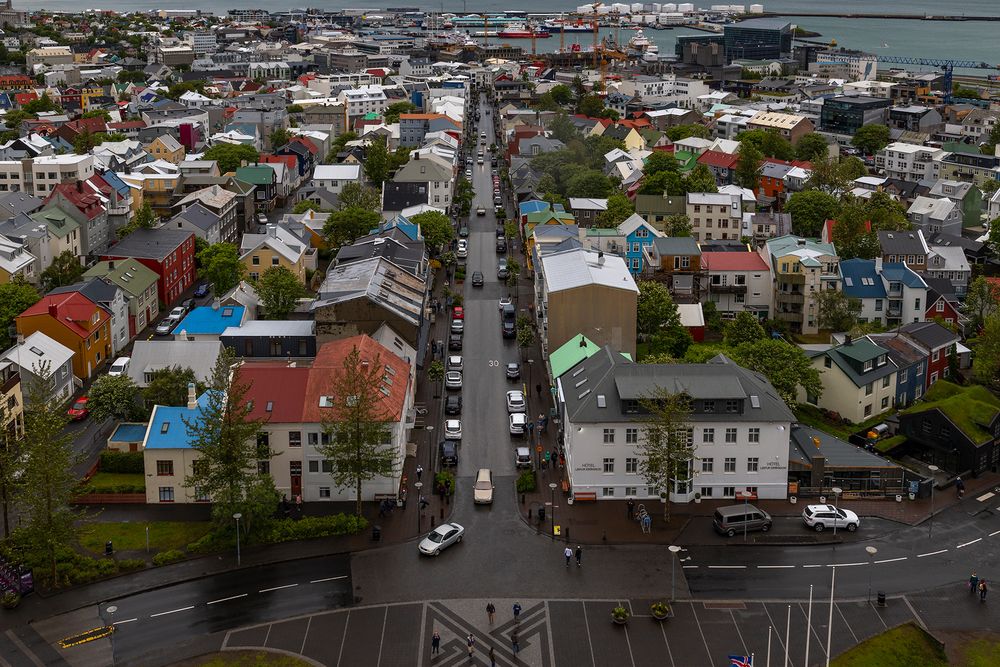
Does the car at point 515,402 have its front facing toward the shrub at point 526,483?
no

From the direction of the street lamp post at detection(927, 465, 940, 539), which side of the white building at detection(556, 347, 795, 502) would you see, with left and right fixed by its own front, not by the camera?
left

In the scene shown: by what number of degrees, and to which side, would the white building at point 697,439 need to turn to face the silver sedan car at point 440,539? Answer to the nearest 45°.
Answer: approximately 45° to its right

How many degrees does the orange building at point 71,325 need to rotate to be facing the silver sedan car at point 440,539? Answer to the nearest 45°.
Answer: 0° — it already faces it

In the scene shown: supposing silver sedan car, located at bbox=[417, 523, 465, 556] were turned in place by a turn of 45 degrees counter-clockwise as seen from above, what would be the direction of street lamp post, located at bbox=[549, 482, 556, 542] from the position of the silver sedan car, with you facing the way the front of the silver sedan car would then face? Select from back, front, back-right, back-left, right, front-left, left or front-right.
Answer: back-left

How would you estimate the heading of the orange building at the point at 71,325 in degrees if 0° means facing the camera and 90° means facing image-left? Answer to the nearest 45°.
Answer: approximately 315°

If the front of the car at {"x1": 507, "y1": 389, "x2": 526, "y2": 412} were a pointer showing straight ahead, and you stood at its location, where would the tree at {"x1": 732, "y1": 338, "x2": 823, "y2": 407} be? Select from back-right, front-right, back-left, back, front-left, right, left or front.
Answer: right

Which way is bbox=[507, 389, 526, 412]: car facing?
away from the camera

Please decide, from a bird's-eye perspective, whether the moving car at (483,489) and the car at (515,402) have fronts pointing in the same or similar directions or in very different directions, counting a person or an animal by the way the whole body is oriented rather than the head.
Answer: very different directions

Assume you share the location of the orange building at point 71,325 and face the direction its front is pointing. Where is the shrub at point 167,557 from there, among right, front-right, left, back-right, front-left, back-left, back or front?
front-right

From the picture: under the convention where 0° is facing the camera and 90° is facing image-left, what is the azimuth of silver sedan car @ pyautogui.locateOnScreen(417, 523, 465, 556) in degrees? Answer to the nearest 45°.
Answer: approximately 45°

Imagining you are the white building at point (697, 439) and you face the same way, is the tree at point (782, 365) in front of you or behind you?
behind

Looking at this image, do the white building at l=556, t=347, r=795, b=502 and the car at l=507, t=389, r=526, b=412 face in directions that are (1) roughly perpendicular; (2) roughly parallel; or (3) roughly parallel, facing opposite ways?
roughly parallel, facing opposite ways

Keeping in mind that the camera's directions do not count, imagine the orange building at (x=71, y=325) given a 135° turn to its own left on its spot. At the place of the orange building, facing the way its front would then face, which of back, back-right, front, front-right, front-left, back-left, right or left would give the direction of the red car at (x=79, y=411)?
back

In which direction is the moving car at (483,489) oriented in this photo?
toward the camera

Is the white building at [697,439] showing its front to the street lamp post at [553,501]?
no

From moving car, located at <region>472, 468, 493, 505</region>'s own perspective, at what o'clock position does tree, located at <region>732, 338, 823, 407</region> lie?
The tree is roughly at 8 o'clock from the moving car.

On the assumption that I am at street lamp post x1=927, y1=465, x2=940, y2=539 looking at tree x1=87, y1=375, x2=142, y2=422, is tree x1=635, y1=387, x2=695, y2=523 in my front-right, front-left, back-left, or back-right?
front-left

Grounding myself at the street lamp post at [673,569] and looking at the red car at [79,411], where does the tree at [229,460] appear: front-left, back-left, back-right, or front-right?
front-left

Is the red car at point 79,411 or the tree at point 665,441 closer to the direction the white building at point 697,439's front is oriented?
the tree
